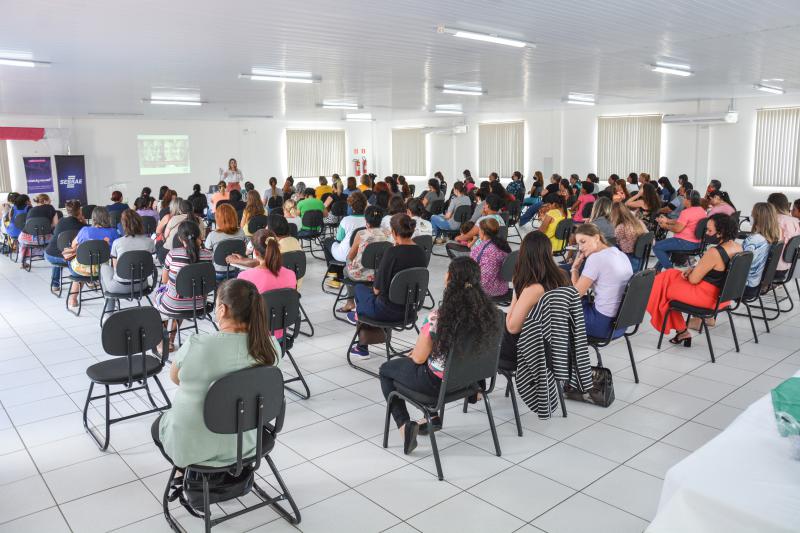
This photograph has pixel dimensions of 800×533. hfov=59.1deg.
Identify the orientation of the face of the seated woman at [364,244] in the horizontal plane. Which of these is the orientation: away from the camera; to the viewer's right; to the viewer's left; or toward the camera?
away from the camera

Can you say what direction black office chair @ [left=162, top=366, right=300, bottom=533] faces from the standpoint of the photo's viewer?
facing away from the viewer and to the left of the viewer

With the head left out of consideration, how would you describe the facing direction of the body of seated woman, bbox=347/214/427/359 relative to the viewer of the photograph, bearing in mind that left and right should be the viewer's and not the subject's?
facing away from the viewer and to the left of the viewer

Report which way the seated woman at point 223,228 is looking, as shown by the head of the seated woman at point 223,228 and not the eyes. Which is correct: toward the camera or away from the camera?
away from the camera

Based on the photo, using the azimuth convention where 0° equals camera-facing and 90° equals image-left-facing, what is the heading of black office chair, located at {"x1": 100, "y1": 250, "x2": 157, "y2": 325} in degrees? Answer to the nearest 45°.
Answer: approximately 135°

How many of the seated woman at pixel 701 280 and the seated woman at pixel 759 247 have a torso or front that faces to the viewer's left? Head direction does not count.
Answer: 2

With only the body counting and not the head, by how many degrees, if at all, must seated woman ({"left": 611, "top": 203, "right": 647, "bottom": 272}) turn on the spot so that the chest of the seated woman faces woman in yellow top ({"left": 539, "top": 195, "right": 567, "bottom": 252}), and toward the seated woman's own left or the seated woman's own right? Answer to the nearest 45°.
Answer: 0° — they already face them

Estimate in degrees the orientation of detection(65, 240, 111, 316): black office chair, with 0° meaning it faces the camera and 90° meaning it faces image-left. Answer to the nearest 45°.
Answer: approximately 135°

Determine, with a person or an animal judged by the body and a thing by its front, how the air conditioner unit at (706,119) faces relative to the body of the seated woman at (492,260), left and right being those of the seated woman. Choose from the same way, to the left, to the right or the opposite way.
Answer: to the left

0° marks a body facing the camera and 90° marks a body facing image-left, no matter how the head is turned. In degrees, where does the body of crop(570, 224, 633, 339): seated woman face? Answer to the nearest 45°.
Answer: approximately 135°

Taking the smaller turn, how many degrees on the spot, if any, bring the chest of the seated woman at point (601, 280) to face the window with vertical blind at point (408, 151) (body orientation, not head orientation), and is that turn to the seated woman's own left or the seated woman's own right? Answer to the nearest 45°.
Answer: approximately 45° to the seated woman's own right

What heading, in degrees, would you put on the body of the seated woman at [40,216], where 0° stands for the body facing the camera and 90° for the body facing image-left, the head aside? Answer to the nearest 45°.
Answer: approximately 135°

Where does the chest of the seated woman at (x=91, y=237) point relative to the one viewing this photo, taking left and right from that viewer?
facing away from the viewer and to the left of the viewer

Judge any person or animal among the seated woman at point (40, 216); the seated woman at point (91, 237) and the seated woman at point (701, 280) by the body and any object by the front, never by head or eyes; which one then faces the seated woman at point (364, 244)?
the seated woman at point (701, 280)
